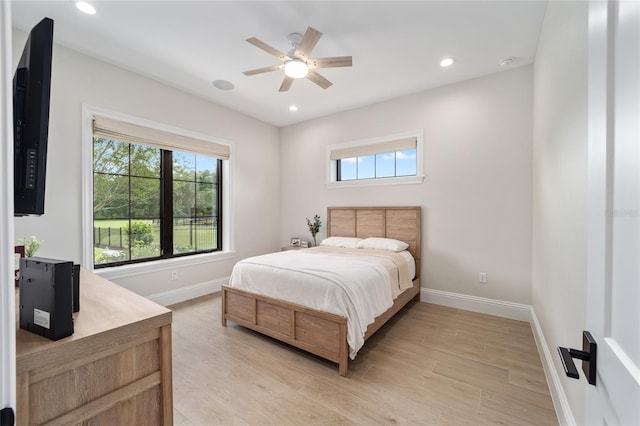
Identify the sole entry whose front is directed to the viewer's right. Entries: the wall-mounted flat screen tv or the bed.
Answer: the wall-mounted flat screen tv

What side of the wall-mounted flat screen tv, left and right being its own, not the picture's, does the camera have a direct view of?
right

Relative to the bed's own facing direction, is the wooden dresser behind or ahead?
ahead

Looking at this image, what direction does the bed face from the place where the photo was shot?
facing the viewer and to the left of the viewer

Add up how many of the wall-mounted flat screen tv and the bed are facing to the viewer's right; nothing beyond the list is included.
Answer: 1

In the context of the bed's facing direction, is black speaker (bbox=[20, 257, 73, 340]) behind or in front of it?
in front

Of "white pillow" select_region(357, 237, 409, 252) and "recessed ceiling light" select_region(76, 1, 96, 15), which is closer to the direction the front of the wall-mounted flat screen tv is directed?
the white pillow

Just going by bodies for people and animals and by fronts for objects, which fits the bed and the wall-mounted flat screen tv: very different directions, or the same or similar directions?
very different directions
